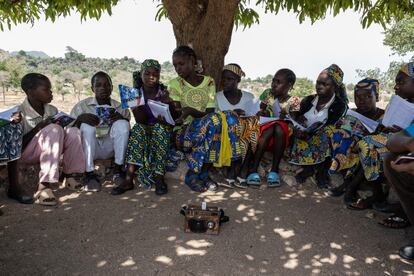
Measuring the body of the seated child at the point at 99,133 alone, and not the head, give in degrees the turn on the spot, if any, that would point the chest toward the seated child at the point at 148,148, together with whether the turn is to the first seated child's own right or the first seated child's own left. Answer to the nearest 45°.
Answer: approximately 45° to the first seated child's own left

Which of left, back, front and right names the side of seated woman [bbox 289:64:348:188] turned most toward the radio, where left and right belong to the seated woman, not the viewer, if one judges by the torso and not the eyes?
front

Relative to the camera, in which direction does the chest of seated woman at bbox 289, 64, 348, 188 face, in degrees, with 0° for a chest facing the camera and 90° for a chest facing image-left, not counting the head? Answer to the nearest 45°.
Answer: approximately 45°

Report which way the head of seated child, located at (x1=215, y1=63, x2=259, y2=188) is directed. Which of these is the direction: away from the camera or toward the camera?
toward the camera

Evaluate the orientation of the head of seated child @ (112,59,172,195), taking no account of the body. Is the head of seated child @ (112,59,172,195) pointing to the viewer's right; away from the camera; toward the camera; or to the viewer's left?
toward the camera

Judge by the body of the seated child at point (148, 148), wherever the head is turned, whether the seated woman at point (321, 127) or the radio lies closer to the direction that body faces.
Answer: the radio

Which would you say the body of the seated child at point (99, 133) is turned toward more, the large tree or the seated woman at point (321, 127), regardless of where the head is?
the seated woman

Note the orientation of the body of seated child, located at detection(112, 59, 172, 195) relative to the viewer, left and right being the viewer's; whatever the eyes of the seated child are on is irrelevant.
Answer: facing the viewer

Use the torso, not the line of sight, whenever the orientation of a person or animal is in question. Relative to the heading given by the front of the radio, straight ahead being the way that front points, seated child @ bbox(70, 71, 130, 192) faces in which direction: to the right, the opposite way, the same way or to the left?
the same way

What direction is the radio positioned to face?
toward the camera

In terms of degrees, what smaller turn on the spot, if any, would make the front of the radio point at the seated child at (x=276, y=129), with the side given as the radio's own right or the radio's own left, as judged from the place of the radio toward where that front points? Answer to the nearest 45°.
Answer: approximately 135° to the radio's own left

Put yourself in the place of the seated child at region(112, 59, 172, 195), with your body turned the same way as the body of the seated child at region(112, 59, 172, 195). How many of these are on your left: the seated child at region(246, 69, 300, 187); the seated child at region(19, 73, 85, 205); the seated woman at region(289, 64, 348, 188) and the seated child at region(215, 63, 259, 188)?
3

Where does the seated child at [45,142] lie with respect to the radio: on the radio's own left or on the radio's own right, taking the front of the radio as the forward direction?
on the radio's own right

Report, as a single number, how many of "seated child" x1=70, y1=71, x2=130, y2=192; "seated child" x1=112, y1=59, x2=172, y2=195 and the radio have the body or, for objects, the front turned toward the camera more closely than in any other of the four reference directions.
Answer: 3
